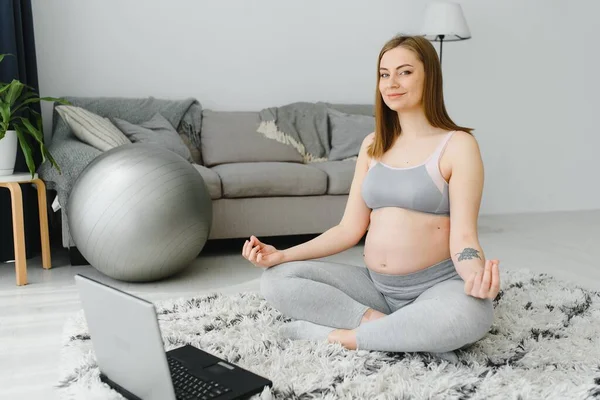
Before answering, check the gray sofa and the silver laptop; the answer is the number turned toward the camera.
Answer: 1

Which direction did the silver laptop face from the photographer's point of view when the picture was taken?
facing away from the viewer and to the right of the viewer

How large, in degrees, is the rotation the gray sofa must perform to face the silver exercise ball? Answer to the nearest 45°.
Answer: approximately 45° to its right

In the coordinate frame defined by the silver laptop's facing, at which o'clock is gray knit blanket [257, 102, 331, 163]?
The gray knit blanket is roughly at 11 o'clock from the silver laptop.

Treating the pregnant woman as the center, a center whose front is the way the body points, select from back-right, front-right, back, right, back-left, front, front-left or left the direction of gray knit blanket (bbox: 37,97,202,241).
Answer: right

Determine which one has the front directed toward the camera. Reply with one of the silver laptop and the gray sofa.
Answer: the gray sofa

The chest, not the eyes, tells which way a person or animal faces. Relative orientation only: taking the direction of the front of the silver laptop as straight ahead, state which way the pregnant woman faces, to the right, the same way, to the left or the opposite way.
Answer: the opposite way

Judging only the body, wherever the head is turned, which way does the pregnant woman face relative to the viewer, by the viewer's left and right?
facing the viewer and to the left of the viewer

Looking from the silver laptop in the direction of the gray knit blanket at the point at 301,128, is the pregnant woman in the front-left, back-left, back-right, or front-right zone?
front-right

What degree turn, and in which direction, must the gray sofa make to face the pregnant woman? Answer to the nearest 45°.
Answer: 0° — it already faces them

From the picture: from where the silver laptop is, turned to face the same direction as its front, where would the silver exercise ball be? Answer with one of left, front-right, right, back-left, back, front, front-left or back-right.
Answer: front-left

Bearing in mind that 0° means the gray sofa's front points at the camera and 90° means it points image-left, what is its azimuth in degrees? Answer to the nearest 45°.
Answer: approximately 0°

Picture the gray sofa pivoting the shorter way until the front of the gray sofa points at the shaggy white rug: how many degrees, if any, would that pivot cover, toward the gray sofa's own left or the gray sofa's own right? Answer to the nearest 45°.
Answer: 0° — it already faces it

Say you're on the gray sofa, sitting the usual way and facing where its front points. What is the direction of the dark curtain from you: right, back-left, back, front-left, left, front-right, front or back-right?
right
